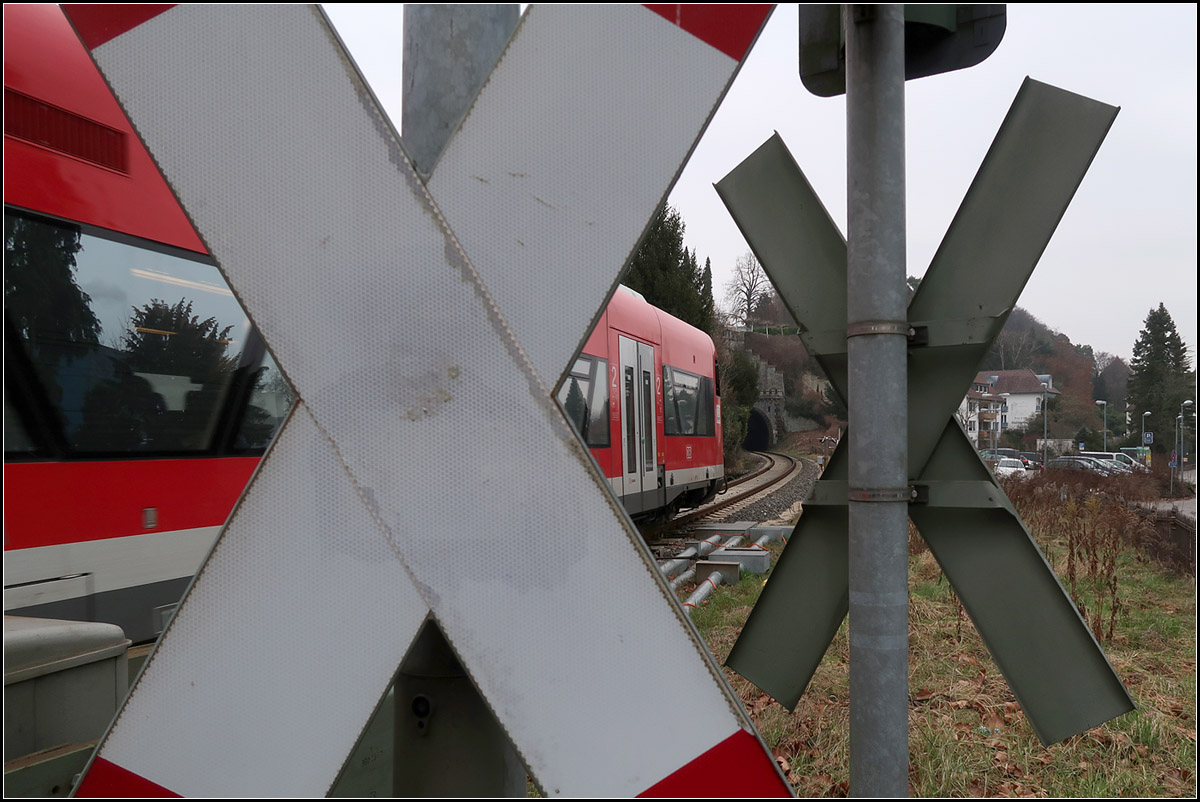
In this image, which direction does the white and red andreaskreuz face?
toward the camera

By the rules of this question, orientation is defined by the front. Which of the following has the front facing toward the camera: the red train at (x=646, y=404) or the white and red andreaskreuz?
the white and red andreaskreuz

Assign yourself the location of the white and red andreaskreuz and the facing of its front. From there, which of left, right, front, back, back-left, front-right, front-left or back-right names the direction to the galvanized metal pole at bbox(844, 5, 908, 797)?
left

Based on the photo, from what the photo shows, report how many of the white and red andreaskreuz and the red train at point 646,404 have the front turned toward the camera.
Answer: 1

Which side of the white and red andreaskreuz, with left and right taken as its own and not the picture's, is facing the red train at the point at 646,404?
back

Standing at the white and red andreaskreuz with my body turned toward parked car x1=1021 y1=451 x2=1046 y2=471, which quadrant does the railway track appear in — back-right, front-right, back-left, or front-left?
front-left
